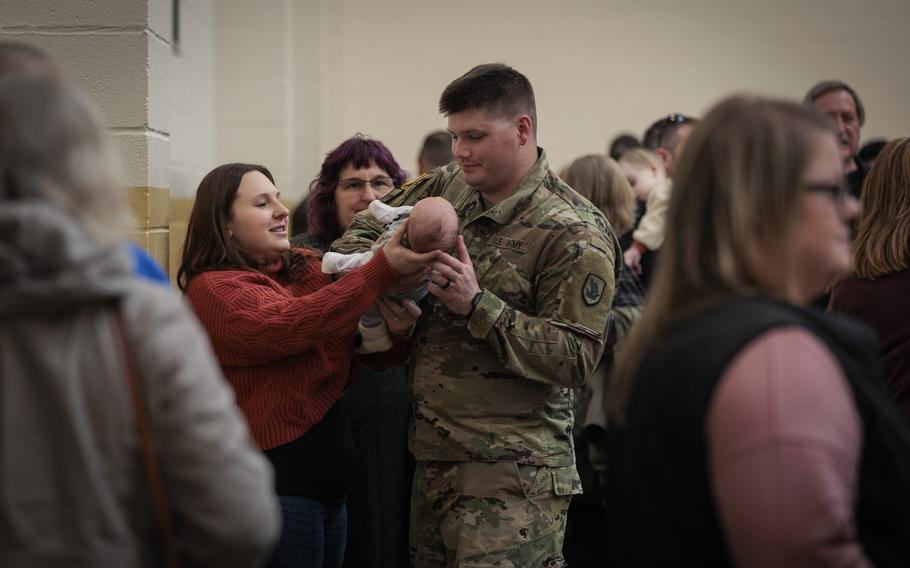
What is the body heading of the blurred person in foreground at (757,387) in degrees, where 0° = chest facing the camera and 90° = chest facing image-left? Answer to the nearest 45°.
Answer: approximately 270°

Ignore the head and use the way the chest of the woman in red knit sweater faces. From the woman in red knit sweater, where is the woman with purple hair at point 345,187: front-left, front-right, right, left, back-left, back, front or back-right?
left

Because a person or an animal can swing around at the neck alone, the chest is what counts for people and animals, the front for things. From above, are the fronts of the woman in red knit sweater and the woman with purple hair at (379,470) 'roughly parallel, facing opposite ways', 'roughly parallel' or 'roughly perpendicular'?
roughly perpendicular

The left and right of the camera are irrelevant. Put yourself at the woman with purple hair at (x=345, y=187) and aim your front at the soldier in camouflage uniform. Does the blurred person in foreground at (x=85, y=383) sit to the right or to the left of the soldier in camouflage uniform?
right

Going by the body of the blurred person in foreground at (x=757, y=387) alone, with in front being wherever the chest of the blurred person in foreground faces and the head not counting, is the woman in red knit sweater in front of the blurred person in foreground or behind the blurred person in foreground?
behind

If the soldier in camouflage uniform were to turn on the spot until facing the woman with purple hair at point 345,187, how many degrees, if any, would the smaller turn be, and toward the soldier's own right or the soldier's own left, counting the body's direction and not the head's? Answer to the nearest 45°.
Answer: approximately 90° to the soldier's own right

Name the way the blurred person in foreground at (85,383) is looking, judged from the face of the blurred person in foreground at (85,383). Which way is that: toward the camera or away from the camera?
away from the camera

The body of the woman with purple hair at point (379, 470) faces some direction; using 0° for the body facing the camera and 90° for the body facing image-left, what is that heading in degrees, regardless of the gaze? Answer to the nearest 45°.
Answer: approximately 0°

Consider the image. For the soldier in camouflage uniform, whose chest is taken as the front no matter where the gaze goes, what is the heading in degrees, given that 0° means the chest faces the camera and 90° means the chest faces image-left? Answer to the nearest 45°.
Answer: approximately 45°

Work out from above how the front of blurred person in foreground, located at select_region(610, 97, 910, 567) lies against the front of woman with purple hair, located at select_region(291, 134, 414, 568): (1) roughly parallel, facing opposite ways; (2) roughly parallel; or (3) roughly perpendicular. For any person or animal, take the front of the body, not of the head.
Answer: roughly perpendicular

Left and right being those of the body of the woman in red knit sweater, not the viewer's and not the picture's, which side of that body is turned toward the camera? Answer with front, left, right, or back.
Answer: right

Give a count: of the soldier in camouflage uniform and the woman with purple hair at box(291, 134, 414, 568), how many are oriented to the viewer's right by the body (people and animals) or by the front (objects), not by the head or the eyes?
0
